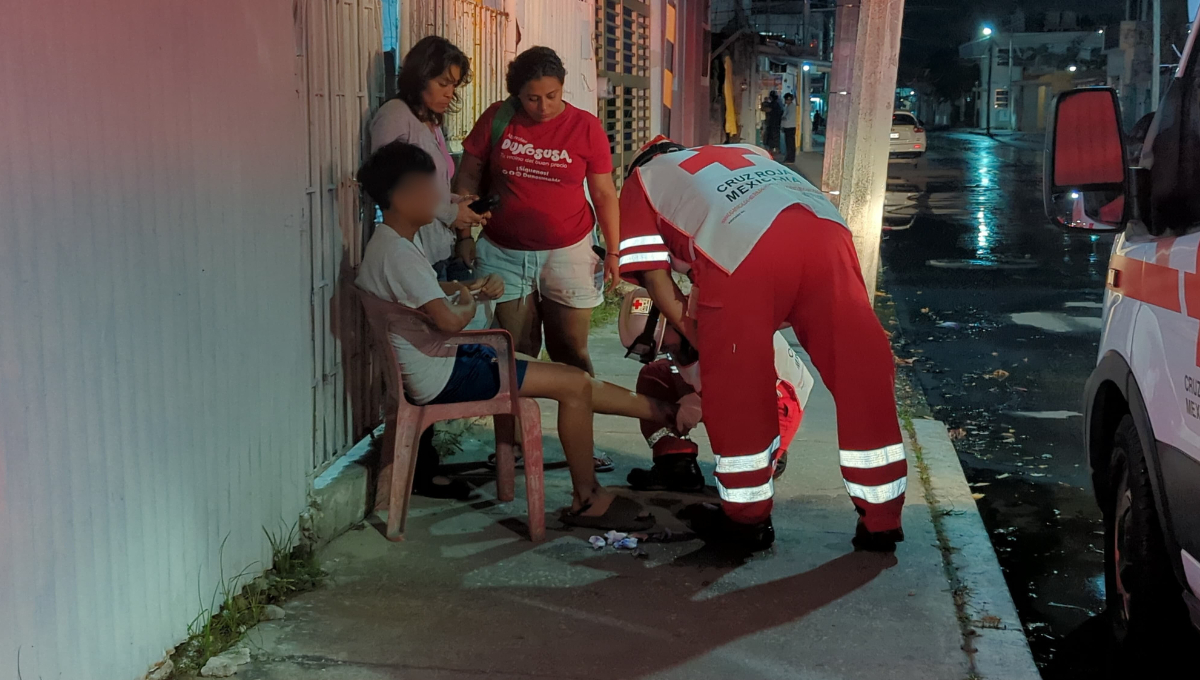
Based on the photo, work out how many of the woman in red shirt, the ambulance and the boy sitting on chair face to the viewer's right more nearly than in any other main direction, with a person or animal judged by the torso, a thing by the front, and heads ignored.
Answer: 1

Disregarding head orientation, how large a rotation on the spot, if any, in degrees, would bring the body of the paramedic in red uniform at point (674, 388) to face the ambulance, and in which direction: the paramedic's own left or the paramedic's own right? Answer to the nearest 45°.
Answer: approximately 135° to the paramedic's own left

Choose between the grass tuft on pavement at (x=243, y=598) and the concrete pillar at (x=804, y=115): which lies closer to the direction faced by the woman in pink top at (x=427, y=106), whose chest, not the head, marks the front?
the grass tuft on pavement

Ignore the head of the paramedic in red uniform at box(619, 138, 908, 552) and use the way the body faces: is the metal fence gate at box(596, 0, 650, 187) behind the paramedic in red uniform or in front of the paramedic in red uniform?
in front

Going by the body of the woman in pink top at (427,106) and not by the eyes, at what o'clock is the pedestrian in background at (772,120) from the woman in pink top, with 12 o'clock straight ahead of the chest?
The pedestrian in background is roughly at 8 o'clock from the woman in pink top.

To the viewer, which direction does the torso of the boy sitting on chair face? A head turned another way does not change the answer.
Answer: to the viewer's right

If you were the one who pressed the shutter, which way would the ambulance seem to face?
facing away from the viewer and to the left of the viewer

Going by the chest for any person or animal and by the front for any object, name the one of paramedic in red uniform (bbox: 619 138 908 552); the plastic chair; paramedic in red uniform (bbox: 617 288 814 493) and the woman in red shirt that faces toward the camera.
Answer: the woman in red shirt

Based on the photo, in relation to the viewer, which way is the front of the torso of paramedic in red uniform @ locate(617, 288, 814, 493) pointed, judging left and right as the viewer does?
facing to the left of the viewer

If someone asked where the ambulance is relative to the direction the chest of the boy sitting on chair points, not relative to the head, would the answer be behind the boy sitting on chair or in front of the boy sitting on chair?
in front

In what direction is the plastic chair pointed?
to the viewer's right
